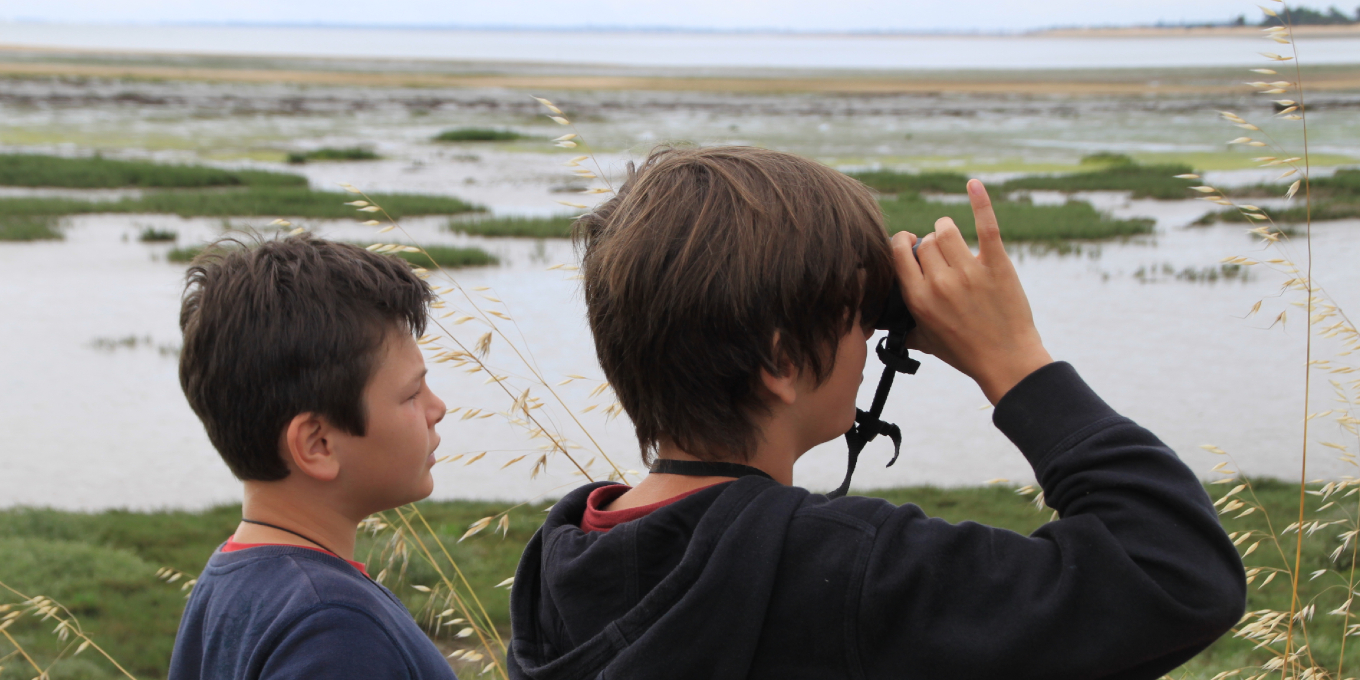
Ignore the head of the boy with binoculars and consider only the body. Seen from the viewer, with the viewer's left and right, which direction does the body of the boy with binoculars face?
facing away from the viewer and to the right of the viewer

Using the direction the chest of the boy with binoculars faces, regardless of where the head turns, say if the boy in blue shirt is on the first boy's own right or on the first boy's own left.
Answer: on the first boy's own left

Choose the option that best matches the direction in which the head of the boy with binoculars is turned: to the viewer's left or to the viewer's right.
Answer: to the viewer's right

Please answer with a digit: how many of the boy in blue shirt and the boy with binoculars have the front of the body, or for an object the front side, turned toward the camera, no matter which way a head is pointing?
0

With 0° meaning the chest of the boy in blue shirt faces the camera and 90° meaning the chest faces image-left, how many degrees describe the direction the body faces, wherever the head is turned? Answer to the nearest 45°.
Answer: approximately 270°

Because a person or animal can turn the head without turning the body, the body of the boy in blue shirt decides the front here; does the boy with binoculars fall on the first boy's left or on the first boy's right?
on the first boy's right

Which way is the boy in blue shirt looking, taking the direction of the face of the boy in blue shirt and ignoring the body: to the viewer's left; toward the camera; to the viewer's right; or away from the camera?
to the viewer's right
